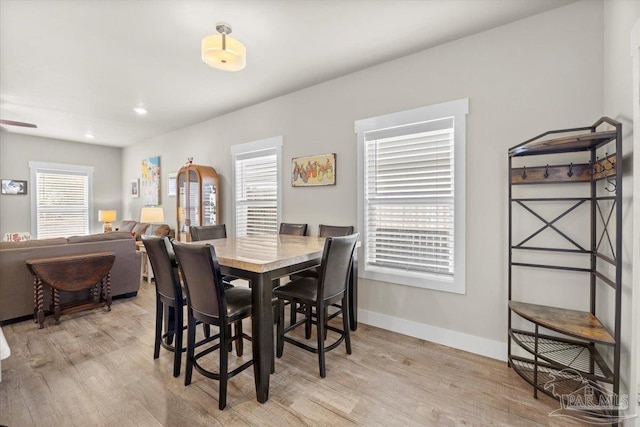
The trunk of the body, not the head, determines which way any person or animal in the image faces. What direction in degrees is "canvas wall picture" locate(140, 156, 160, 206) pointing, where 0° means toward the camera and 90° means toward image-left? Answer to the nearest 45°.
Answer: approximately 45°

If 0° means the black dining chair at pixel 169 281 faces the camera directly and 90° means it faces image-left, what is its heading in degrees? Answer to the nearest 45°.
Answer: approximately 225°

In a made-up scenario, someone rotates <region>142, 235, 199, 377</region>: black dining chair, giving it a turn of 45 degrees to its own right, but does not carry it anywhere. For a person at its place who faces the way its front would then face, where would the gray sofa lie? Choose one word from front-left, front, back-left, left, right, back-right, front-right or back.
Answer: back-left

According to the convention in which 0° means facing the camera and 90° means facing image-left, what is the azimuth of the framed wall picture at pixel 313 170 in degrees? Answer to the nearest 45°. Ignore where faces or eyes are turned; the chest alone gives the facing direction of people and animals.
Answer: approximately 45°

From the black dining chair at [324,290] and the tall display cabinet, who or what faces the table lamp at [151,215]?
the black dining chair

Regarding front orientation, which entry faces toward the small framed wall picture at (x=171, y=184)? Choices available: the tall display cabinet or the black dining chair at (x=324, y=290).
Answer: the black dining chair

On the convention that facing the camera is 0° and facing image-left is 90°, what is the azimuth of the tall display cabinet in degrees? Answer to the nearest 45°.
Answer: approximately 45°

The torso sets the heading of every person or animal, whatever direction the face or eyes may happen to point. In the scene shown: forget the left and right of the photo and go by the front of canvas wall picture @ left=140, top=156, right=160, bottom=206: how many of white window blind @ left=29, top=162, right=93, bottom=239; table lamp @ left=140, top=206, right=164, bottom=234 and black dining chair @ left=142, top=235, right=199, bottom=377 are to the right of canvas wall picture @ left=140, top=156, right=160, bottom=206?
1

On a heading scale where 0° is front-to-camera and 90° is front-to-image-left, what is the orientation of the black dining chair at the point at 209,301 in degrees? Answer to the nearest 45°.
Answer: approximately 225°

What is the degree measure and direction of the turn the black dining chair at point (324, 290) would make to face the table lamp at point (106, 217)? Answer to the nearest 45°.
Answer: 0° — it already faces it

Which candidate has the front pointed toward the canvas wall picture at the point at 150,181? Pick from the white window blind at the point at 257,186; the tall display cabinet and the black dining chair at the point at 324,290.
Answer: the black dining chair
